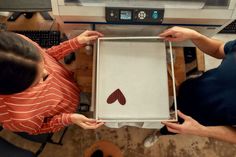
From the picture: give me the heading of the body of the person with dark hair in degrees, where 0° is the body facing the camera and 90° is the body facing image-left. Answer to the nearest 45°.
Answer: approximately 270°

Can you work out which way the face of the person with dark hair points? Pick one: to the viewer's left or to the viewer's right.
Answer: to the viewer's right
